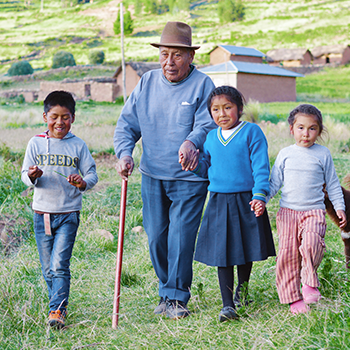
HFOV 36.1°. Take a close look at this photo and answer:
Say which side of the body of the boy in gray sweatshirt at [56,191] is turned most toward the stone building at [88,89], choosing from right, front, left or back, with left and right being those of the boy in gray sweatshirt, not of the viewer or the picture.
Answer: back

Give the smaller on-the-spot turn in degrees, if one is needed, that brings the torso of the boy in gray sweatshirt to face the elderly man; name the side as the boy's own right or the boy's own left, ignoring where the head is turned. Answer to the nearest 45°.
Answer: approximately 90° to the boy's own left

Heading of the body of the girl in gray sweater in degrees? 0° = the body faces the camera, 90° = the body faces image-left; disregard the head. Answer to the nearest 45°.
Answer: approximately 0°

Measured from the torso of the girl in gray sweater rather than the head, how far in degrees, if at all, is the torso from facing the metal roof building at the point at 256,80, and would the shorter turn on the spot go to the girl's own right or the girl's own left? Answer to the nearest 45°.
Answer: approximately 180°

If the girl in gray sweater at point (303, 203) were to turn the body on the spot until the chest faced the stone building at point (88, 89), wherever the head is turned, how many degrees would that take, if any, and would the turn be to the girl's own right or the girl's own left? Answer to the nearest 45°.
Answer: approximately 135° to the girl's own right

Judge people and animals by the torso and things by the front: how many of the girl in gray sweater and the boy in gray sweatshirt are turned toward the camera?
2

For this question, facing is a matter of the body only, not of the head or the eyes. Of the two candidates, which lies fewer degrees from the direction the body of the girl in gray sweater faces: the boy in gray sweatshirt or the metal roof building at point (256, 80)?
the boy in gray sweatshirt

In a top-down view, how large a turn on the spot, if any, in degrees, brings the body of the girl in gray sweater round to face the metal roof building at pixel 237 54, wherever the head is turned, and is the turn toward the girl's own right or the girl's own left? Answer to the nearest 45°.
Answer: approximately 180°

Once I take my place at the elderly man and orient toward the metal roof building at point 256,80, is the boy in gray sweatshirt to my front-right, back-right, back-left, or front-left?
back-left
